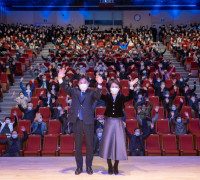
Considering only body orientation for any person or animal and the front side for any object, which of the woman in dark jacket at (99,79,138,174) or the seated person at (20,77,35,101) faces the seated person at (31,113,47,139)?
the seated person at (20,77,35,101)

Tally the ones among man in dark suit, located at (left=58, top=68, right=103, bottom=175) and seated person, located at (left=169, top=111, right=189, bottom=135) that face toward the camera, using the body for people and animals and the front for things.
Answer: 2

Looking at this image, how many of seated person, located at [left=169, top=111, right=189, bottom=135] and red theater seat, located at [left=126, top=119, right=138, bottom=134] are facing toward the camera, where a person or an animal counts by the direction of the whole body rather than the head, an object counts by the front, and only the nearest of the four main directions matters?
2

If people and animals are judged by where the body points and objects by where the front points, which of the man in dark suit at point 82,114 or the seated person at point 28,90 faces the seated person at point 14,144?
the seated person at point 28,90

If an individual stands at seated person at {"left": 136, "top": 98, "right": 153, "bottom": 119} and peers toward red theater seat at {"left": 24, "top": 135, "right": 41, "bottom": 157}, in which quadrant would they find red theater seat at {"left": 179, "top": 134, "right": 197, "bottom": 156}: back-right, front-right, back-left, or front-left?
back-left

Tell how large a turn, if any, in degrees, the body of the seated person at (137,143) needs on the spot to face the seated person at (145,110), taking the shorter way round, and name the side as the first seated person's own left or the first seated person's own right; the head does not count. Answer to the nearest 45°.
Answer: approximately 180°

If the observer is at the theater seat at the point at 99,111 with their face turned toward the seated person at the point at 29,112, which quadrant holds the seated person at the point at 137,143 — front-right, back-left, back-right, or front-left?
back-left

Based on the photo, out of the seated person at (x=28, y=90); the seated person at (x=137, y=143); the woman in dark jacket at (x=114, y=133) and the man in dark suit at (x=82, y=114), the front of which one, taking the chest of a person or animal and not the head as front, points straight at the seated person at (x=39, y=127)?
the seated person at (x=28, y=90)

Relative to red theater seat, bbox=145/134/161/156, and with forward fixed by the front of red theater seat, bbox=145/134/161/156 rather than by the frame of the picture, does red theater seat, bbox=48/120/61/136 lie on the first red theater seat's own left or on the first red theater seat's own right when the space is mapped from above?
on the first red theater seat's own right

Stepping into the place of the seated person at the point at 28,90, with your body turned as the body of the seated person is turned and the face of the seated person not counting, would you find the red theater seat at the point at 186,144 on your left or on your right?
on your left

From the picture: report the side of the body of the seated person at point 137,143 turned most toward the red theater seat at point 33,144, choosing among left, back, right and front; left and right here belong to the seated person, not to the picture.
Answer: right

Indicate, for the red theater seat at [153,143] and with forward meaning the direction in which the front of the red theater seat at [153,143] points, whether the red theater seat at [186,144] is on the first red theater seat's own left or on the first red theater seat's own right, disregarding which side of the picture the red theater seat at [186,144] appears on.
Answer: on the first red theater seat's own left
